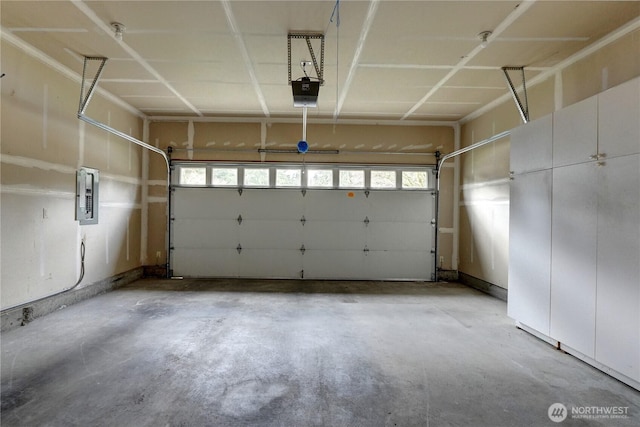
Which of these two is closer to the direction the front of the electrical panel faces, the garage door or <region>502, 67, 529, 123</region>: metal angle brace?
the metal angle brace

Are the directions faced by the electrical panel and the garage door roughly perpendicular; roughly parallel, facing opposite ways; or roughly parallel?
roughly perpendicular

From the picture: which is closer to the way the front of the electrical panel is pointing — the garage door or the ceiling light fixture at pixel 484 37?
the ceiling light fixture

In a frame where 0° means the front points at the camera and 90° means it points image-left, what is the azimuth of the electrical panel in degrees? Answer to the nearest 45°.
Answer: approximately 315°

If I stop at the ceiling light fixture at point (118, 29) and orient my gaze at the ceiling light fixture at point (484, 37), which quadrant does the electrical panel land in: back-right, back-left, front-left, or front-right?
back-left

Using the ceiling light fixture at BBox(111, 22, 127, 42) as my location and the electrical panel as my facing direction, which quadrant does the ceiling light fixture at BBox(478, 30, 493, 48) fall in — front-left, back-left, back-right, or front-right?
back-right

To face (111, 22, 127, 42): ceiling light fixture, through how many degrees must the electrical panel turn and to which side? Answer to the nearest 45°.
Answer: approximately 45° to its right

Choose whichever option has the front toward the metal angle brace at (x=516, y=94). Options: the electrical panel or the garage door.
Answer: the electrical panel
